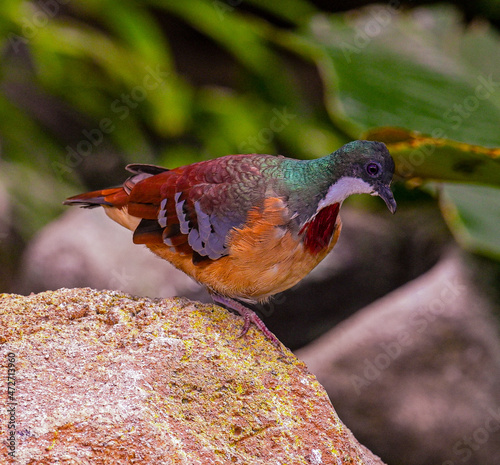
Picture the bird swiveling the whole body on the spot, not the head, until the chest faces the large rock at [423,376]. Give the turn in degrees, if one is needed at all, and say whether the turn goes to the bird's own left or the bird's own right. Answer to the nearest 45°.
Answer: approximately 45° to the bird's own left

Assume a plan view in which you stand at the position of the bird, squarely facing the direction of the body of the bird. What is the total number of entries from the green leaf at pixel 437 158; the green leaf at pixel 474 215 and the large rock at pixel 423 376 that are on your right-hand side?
0

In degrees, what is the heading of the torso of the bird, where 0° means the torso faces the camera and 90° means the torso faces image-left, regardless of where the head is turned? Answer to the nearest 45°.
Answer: approximately 270°

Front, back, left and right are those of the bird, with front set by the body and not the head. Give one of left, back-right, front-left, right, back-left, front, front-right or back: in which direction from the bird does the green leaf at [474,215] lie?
front-left

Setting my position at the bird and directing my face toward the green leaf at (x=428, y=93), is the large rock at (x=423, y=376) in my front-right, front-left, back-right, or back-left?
front-right
